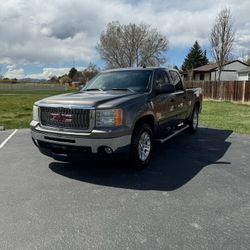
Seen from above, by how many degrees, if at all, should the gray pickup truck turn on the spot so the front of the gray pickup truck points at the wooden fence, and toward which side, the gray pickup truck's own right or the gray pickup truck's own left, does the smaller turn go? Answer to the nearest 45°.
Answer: approximately 180°

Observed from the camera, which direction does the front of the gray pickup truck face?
facing the viewer and to the left of the viewer

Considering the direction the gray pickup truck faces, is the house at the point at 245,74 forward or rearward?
rearward
